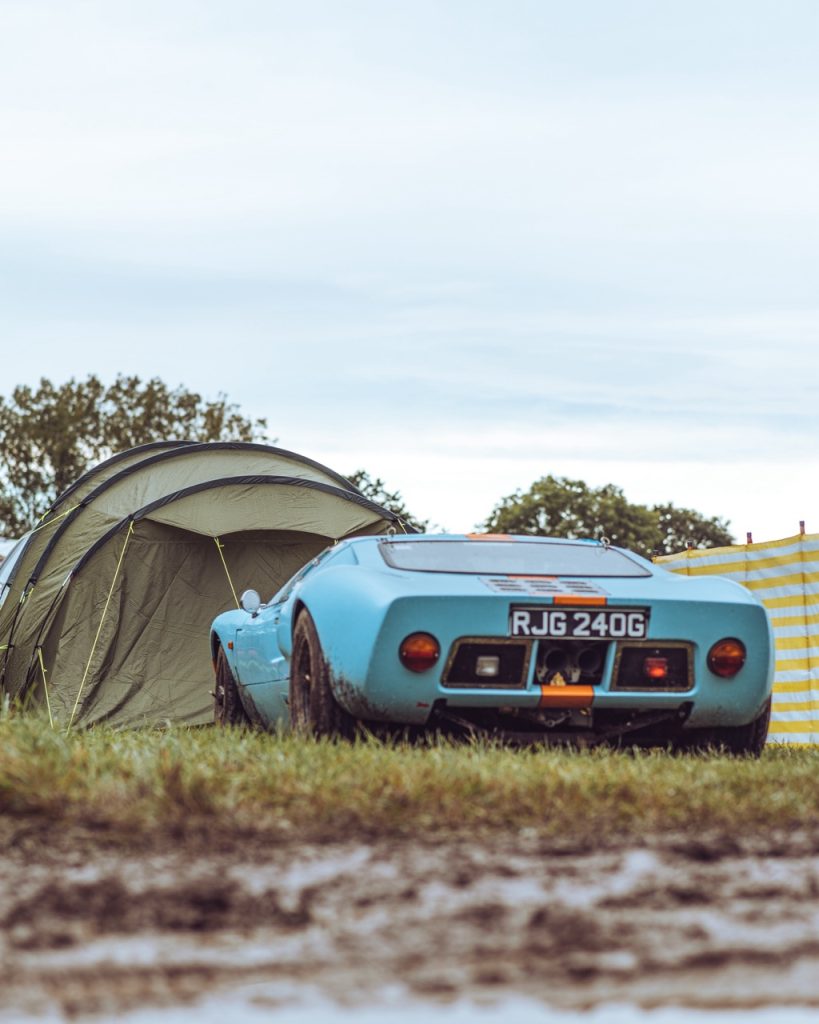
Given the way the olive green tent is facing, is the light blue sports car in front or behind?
in front

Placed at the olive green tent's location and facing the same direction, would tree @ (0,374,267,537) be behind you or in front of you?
behind

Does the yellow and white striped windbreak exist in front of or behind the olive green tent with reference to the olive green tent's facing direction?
in front

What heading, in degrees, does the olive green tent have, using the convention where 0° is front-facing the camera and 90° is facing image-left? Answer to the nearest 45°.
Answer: approximately 315°

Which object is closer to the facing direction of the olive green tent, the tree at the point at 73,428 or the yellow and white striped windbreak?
the yellow and white striped windbreak

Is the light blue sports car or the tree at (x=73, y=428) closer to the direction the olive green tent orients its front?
the light blue sports car
